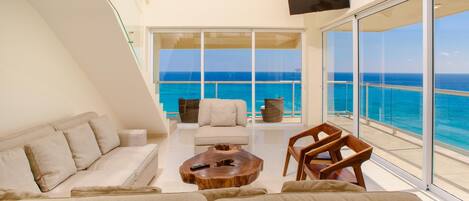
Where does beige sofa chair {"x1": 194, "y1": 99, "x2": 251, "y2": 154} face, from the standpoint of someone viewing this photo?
facing the viewer

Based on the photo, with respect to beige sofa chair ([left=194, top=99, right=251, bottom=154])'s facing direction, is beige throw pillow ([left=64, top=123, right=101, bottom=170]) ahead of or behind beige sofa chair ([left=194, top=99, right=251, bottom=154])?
ahead

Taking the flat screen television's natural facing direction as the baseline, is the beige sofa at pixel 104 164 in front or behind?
in front

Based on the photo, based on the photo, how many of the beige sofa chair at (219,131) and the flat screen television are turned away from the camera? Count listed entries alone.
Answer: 0

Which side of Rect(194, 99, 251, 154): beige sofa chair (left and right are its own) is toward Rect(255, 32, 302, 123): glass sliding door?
back

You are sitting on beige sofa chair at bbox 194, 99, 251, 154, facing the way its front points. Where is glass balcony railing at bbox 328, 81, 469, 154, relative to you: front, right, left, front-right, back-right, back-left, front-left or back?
left

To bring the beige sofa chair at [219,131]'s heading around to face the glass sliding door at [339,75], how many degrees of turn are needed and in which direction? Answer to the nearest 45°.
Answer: approximately 135° to its left

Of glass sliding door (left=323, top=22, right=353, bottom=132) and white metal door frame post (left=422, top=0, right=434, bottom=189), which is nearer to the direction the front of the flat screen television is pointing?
the white metal door frame post

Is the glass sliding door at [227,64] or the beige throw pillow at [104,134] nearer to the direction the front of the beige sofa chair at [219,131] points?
the beige throw pillow

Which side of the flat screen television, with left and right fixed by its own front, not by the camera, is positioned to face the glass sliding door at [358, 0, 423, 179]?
left

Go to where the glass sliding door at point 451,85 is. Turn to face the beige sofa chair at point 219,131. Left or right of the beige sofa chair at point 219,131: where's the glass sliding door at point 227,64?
right

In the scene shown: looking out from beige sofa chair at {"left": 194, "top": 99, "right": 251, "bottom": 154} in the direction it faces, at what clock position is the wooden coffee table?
The wooden coffee table is roughly at 12 o'clock from the beige sofa chair.

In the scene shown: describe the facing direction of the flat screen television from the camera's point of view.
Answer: facing the viewer and to the left of the viewer

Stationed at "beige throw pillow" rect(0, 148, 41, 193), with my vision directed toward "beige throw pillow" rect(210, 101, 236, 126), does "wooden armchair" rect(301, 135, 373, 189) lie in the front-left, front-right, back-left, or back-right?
front-right

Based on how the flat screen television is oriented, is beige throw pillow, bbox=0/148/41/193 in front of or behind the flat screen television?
in front
